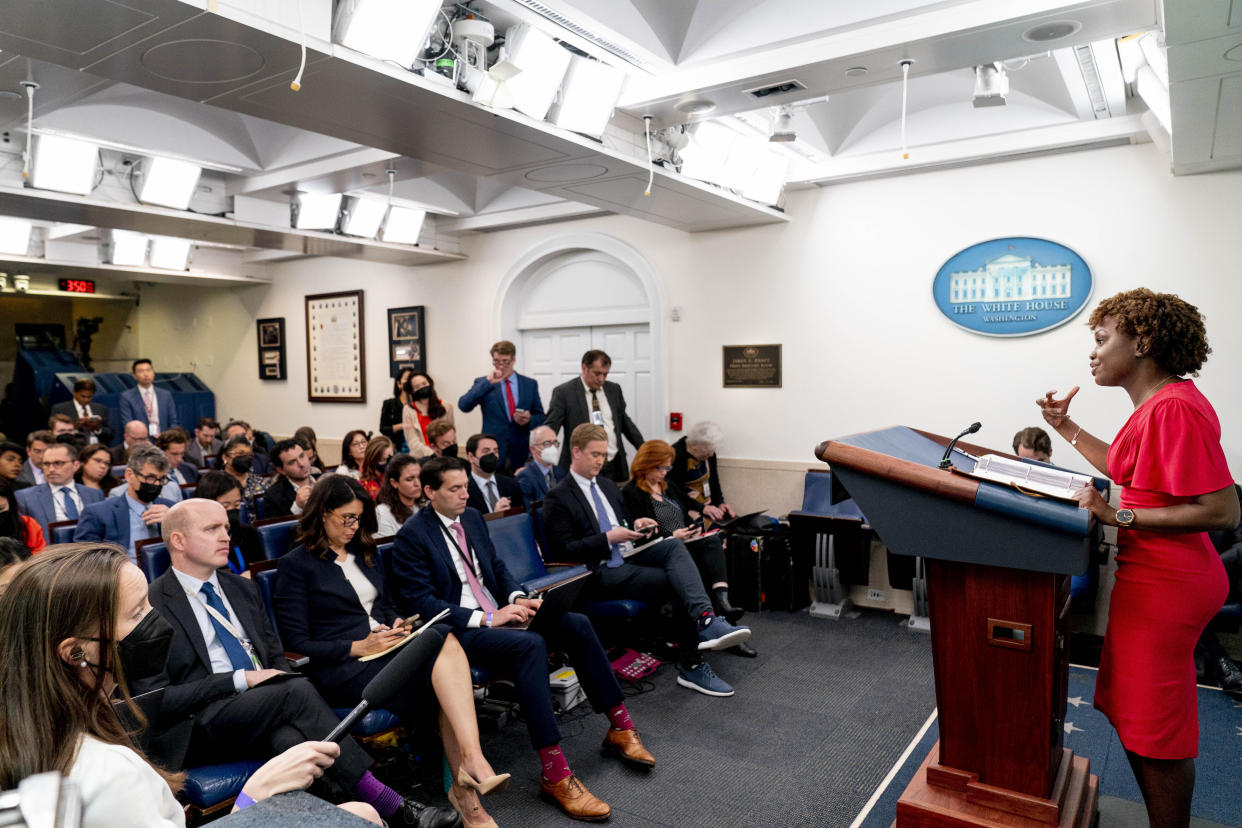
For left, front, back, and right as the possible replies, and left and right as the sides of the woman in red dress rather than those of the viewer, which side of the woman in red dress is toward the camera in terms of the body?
left

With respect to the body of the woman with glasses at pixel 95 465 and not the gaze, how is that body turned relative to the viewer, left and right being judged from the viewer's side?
facing the viewer and to the right of the viewer

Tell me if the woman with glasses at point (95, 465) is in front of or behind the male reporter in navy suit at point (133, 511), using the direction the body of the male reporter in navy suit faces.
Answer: behind

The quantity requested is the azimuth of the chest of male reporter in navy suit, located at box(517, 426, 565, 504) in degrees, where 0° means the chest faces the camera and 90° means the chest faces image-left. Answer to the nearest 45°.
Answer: approximately 315°

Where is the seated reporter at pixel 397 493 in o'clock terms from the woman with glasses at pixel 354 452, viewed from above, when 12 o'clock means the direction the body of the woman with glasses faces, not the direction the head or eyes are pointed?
The seated reporter is roughly at 1 o'clock from the woman with glasses.

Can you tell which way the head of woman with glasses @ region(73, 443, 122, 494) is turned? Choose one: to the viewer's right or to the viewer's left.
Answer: to the viewer's right

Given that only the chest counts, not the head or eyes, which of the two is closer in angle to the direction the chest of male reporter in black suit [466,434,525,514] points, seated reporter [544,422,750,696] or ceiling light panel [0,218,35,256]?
the seated reporter

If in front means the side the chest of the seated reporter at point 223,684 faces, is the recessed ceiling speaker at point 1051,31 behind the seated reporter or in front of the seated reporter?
in front

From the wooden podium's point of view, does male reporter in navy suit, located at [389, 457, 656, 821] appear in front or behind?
in front

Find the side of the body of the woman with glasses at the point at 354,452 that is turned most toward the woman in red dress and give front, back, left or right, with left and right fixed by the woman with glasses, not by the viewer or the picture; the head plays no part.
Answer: front

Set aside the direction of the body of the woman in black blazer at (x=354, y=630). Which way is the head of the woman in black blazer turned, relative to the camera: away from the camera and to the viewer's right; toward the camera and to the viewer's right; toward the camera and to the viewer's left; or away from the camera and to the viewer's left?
toward the camera and to the viewer's right

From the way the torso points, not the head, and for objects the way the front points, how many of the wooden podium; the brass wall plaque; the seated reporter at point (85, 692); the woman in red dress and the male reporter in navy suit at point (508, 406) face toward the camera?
2

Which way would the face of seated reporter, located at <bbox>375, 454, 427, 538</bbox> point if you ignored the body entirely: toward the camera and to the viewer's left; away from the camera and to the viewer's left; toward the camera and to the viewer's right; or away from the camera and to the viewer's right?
toward the camera and to the viewer's right

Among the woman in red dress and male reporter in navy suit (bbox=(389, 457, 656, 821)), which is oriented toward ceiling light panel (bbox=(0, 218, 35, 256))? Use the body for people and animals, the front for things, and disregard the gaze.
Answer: the woman in red dress

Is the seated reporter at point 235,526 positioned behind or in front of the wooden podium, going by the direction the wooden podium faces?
in front
